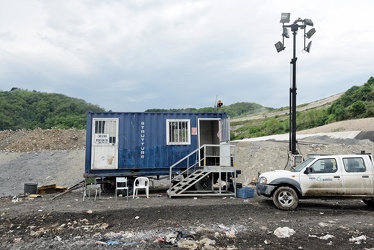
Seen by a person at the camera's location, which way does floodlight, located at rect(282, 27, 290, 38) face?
facing the viewer and to the left of the viewer

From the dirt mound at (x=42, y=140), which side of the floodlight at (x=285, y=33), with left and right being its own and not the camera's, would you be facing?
right

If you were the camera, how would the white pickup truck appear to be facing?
facing to the left of the viewer

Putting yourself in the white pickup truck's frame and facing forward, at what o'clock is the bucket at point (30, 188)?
The bucket is roughly at 12 o'clock from the white pickup truck.

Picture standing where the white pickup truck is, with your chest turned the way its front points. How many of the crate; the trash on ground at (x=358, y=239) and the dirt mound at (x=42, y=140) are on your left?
1

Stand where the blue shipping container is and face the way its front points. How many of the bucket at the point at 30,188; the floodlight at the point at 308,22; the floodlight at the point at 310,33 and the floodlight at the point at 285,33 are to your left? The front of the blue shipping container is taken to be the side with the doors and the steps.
3

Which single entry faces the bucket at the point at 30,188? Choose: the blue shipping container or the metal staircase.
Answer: the metal staircase

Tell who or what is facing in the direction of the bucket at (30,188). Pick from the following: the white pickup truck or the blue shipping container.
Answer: the white pickup truck

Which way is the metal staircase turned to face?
to the viewer's left

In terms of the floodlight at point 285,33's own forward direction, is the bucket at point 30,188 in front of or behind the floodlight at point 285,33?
in front

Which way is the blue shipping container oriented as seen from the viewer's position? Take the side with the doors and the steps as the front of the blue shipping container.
toward the camera

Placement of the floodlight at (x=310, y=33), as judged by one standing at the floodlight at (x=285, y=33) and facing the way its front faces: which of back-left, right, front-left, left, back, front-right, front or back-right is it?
back-left

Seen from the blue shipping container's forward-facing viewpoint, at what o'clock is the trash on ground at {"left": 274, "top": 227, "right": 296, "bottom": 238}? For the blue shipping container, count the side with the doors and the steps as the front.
The trash on ground is roughly at 11 o'clock from the blue shipping container.

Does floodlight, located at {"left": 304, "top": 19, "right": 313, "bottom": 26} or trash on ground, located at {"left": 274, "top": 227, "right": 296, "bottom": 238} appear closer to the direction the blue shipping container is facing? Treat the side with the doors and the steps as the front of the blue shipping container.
the trash on ground
